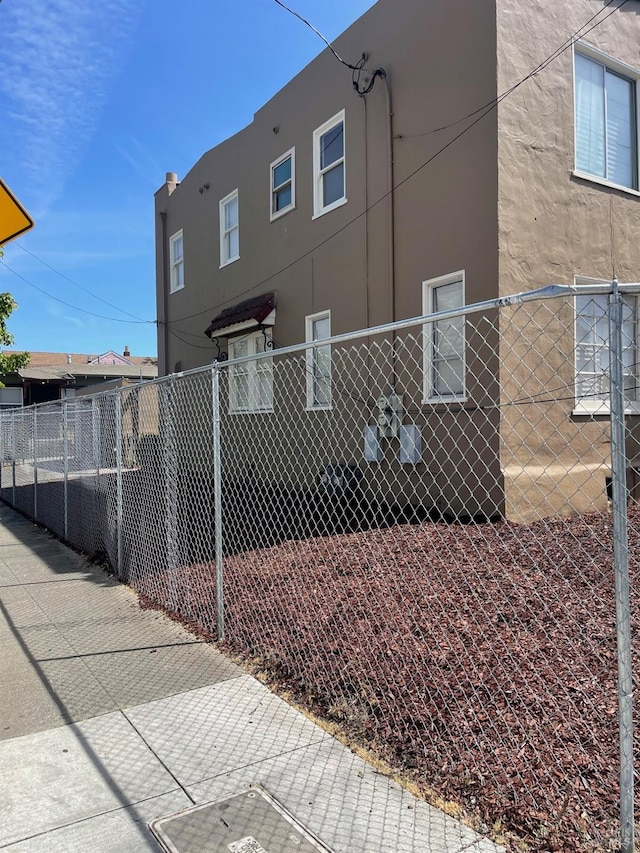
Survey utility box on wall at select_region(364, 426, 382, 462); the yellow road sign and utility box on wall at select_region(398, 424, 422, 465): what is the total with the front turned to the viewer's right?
0

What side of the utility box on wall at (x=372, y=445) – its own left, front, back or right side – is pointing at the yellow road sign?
front

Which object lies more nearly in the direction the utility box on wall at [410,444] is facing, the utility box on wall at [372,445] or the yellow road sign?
the yellow road sign

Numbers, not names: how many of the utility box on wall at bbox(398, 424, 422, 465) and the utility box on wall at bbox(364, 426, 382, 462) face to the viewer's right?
0

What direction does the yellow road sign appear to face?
toward the camera

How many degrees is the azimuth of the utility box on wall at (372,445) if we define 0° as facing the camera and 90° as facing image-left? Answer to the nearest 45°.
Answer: approximately 45°

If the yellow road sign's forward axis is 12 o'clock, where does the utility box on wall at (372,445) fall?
The utility box on wall is roughly at 8 o'clock from the yellow road sign.

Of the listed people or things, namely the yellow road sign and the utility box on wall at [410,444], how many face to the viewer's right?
0

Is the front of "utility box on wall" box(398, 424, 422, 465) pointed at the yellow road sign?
yes

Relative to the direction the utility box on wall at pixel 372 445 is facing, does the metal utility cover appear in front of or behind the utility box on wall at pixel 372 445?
in front

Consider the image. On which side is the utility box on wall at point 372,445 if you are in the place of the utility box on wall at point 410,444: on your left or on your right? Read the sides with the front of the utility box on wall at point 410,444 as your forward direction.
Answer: on your right

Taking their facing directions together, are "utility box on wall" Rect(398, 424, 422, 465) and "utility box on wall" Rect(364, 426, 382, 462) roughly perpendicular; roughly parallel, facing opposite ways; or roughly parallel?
roughly parallel

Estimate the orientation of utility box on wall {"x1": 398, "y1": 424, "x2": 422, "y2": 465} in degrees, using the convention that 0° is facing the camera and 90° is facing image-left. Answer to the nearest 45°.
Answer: approximately 45°

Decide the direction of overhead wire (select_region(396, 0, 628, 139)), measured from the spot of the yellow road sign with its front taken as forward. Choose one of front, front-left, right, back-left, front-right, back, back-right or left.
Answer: left

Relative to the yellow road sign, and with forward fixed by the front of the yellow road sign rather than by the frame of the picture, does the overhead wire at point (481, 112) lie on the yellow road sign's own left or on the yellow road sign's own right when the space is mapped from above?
on the yellow road sign's own left

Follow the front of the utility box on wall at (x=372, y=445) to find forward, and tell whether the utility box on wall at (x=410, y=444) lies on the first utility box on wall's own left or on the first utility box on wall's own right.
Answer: on the first utility box on wall's own left

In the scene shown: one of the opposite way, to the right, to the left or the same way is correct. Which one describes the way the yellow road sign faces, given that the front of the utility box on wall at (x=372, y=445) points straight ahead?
to the left

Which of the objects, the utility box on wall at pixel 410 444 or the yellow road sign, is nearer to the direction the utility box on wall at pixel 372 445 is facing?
the yellow road sign
